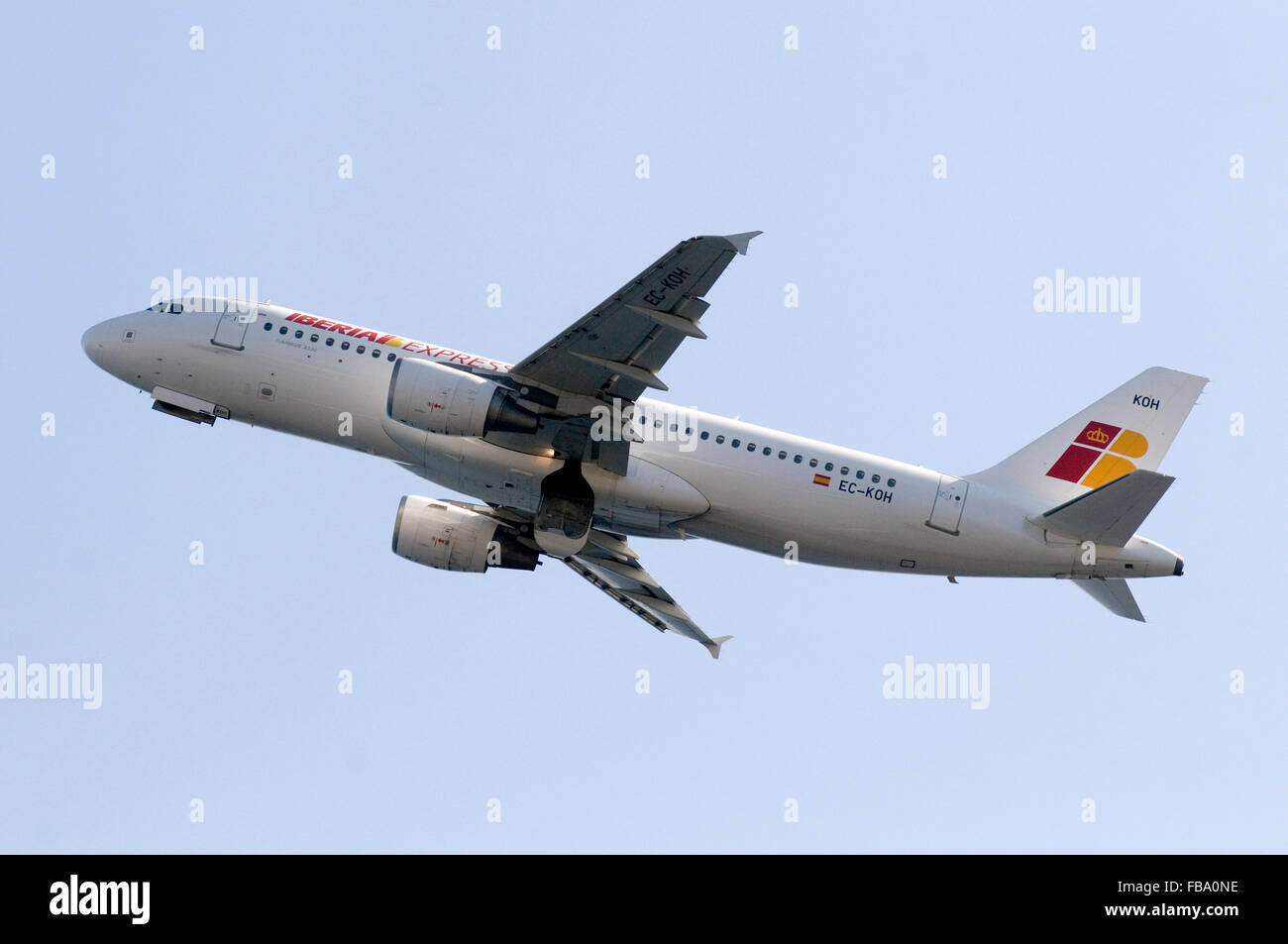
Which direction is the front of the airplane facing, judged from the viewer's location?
facing to the left of the viewer
